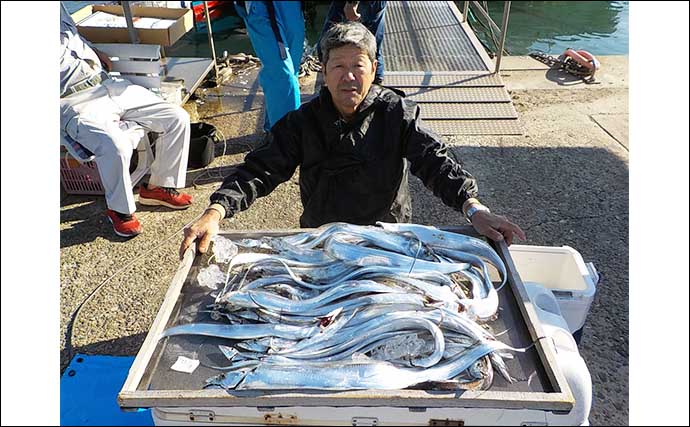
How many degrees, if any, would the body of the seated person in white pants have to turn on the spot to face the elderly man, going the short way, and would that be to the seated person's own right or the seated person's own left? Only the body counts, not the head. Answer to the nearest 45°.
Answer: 0° — they already face them

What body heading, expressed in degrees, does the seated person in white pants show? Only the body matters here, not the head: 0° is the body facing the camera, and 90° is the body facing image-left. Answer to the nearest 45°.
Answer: approximately 315°

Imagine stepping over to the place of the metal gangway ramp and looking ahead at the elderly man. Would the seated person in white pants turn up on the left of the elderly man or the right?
right

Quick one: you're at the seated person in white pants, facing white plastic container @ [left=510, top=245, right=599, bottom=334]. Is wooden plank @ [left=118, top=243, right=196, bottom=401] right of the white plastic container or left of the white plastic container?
right

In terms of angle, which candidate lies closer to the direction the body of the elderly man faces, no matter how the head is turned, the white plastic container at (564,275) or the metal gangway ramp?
the white plastic container

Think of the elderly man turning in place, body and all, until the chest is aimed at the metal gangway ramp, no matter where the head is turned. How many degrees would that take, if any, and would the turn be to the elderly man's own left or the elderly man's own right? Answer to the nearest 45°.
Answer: approximately 180°

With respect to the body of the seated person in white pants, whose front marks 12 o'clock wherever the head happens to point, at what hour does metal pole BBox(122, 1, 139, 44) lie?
The metal pole is roughly at 8 o'clock from the seated person in white pants.

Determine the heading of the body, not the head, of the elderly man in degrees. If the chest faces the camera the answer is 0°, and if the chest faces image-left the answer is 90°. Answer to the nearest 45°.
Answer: approximately 0°

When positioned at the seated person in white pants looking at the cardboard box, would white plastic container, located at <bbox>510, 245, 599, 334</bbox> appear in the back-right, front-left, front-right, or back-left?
back-right
